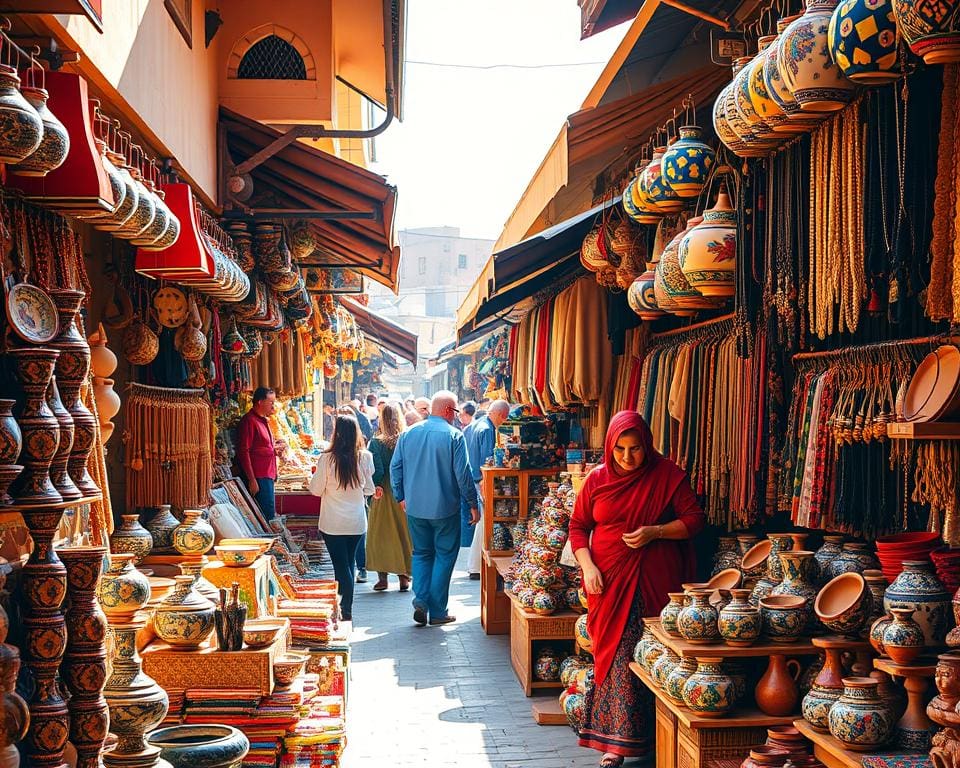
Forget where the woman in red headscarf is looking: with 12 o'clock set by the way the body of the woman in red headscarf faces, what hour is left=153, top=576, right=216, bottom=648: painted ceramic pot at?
The painted ceramic pot is roughly at 2 o'clock from the woman in red headscarf.

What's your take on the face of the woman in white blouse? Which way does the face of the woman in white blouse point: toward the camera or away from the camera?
away from the camera

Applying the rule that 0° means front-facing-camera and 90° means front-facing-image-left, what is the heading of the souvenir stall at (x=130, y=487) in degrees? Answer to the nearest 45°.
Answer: approximately 270°

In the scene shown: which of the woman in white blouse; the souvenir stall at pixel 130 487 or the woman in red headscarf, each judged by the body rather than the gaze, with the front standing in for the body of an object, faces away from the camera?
the woman in white blouse

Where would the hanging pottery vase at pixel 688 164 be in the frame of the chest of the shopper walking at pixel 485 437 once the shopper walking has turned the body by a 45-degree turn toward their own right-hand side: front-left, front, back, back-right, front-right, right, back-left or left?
front-right

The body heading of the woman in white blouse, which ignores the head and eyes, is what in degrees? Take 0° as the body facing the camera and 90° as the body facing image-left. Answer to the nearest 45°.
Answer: approximately 180°

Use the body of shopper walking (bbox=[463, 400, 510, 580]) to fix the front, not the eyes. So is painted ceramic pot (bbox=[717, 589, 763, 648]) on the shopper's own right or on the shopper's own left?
on the shopper's own right

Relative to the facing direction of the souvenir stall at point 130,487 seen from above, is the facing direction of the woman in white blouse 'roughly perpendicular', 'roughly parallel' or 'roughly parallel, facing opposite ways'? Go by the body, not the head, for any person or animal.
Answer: roughly perpendicular

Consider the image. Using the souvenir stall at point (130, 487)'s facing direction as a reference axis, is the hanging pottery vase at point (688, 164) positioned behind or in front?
in front

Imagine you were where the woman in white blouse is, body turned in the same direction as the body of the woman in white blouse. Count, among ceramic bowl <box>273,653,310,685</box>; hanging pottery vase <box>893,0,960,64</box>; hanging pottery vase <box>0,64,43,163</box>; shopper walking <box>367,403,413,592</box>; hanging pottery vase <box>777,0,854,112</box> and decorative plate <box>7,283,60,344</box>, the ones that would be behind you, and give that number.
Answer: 5

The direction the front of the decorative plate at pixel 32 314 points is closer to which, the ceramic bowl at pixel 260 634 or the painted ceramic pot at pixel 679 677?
the painted ceramic pot

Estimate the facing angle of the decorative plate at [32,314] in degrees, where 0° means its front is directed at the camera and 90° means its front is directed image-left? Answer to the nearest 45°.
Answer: approximately 315°

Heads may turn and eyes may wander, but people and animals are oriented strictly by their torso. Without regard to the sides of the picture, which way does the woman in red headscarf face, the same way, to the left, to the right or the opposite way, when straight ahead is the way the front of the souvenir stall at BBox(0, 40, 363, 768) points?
to the right
